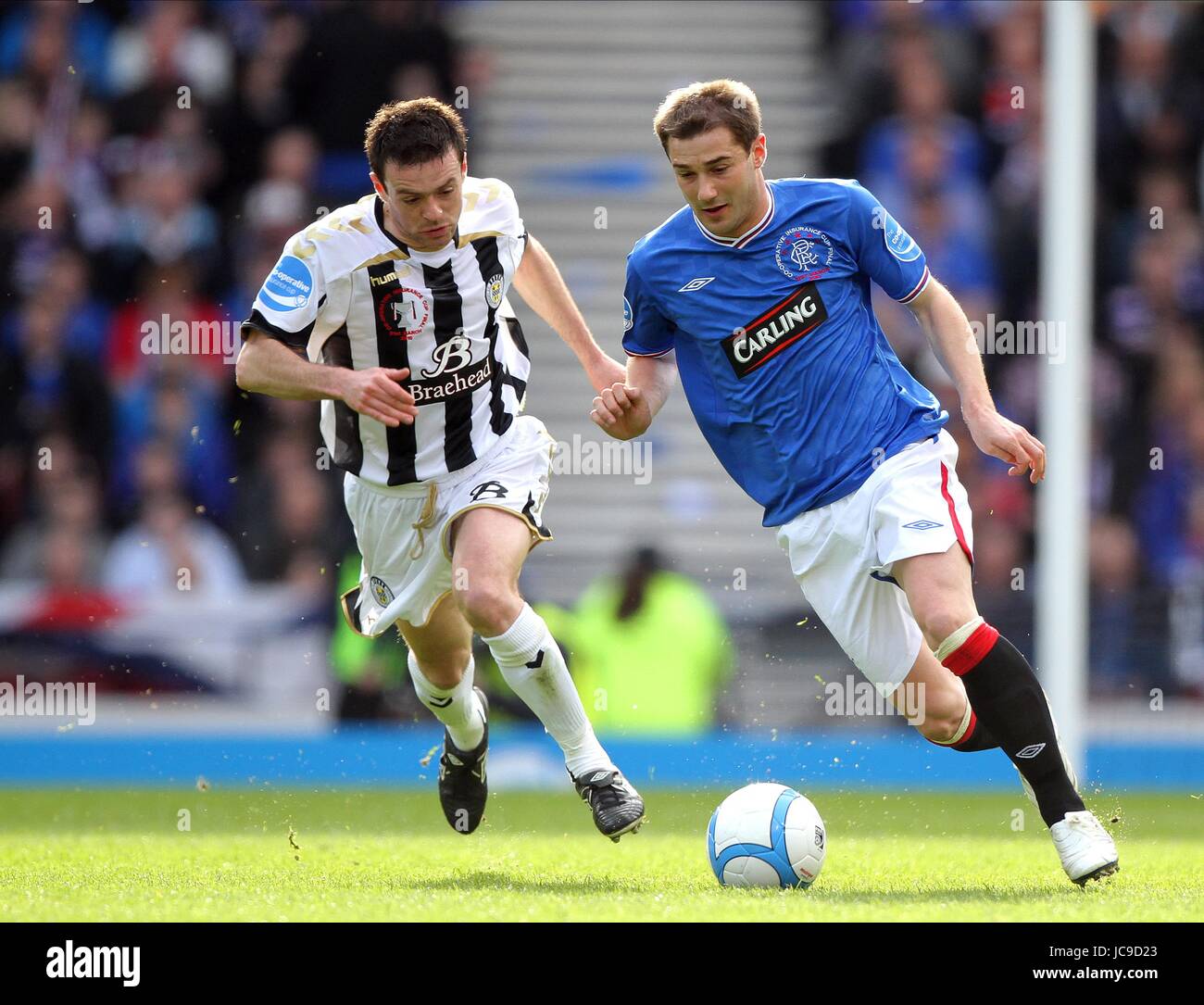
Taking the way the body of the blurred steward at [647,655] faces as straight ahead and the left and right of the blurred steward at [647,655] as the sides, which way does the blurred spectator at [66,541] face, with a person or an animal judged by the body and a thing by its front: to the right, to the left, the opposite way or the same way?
the opposite way

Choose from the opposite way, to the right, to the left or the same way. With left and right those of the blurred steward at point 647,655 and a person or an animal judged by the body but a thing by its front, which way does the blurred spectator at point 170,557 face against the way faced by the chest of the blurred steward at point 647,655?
the opposite way

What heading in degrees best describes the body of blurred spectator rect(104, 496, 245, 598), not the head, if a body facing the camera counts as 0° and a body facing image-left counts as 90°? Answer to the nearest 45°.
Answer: approximately 0°

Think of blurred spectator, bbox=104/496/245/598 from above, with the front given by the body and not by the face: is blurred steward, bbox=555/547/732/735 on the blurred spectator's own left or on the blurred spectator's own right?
on the blurred spectator's own left

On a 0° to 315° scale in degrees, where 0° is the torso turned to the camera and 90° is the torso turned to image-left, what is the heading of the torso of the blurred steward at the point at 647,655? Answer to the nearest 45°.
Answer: approximately 180°

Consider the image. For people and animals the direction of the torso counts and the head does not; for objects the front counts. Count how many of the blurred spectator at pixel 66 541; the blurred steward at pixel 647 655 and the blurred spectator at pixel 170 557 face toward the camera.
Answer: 2

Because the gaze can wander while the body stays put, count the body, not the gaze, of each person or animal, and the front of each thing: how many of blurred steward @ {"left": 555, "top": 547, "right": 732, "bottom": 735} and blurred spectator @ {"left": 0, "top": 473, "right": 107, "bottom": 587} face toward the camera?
1

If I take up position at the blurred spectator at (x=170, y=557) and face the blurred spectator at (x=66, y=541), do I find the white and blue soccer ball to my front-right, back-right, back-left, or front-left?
back-left

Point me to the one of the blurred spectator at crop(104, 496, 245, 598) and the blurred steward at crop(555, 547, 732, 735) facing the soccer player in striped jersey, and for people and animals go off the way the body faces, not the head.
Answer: the blurred spectator at crop(104, 496, 245, 598)
